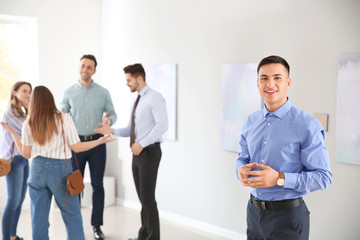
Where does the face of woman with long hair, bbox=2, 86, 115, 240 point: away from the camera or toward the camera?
away from the camera

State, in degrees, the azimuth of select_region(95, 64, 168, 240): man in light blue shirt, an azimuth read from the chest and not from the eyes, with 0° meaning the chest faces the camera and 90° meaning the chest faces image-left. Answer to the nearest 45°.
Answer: approximately 90°

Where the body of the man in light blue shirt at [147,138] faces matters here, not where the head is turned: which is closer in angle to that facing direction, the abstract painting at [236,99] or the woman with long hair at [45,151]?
the woman with long hair

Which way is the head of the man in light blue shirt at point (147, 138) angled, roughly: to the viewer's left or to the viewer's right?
to the viewer's left

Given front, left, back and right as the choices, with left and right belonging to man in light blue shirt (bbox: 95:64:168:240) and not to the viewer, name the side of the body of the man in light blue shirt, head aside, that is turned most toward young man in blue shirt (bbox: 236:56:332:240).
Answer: left

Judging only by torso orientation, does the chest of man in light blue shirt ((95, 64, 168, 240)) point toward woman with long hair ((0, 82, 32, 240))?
yes
